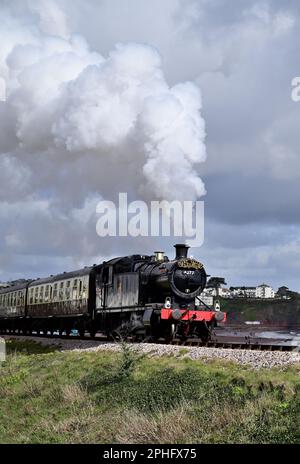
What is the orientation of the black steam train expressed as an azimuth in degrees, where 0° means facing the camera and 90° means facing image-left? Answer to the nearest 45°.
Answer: approximately 315°
